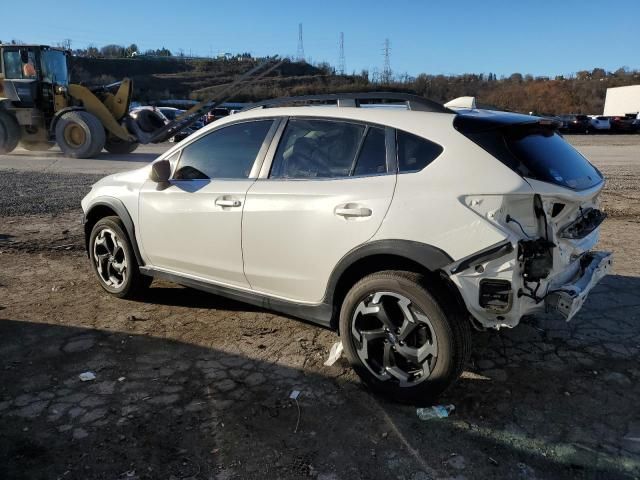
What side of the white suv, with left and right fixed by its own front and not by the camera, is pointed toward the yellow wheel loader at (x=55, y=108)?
front

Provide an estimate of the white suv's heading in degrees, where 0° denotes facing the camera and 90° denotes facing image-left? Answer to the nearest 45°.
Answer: approximately 135°

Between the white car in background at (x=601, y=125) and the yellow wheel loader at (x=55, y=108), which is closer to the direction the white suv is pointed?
the yellow wheel loader

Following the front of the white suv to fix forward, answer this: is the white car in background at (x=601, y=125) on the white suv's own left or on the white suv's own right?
on the white suv's own right
